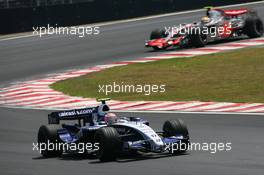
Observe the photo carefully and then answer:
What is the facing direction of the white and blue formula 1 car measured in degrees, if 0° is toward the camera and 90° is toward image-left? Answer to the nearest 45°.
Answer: approximately 315°
